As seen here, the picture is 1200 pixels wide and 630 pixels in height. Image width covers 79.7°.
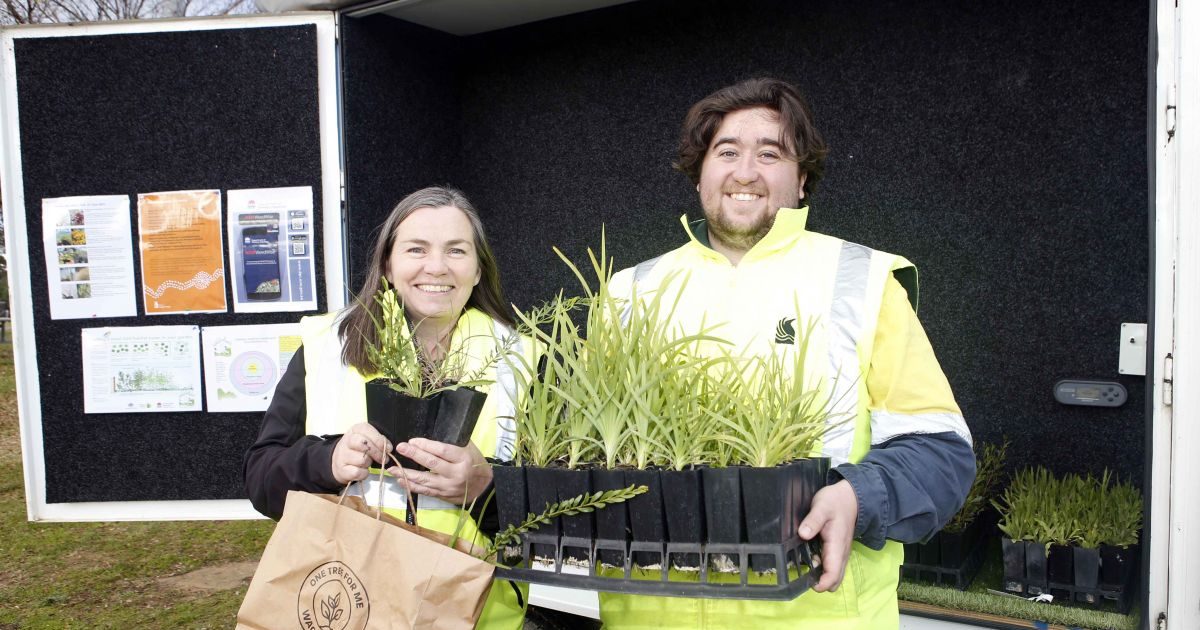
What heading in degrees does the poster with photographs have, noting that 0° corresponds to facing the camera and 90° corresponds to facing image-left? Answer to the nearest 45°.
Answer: approximately 0°

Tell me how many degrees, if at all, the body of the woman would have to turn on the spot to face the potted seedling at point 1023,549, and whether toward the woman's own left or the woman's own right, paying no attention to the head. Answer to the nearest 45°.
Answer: approximately 90° to the woman's own left

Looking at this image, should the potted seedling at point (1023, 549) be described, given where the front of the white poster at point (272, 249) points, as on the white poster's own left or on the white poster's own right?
on the white poster's own left

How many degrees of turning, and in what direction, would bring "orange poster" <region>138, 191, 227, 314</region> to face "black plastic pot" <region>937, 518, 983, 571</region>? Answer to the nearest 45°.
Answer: approximately 45° to its left

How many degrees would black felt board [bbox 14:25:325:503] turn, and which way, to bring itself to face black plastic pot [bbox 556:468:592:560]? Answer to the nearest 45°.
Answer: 0° — it already faces it

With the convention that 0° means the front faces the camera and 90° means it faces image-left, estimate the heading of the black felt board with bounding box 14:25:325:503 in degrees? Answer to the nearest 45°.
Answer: approximately 0°

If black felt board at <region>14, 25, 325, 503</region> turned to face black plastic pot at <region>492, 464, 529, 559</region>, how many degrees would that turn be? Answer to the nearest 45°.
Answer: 0° — it already faces it
